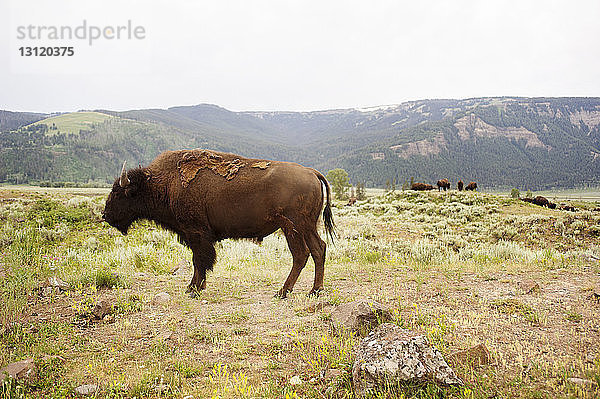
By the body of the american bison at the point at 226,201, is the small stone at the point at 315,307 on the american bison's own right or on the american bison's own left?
on the american bison's own left

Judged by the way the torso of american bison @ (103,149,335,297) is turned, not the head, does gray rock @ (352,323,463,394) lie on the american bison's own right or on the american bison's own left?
on the american bison's own left

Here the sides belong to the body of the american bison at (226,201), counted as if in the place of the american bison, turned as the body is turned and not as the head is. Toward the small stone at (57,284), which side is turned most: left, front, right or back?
front

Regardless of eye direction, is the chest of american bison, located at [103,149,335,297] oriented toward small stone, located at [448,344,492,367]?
no

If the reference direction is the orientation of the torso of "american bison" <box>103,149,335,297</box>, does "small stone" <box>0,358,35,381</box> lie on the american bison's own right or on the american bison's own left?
on the american bison's own left

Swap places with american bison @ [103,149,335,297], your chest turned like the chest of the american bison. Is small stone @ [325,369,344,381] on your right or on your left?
on your left

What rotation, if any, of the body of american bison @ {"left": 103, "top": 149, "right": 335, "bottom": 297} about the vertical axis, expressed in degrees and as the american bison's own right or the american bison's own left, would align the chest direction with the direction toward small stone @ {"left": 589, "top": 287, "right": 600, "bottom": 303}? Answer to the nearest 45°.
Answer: approximately 135° to the american bison's own left

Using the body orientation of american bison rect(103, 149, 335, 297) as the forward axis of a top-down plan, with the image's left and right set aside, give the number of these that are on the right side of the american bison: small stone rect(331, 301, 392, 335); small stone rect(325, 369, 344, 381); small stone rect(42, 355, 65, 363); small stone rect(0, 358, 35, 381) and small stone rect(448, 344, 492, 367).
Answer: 0

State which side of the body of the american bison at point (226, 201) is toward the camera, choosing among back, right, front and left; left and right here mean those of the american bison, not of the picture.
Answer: left

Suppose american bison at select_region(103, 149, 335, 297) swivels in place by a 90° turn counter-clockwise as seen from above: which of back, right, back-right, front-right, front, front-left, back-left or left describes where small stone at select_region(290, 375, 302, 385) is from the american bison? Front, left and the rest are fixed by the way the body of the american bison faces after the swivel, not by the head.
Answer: front
